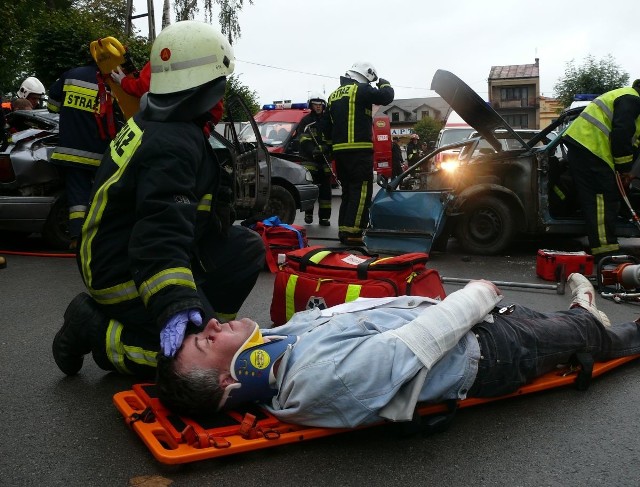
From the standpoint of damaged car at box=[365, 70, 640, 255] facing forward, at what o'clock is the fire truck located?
The fire truck is roughly at 2 o'clock from the damaged car.

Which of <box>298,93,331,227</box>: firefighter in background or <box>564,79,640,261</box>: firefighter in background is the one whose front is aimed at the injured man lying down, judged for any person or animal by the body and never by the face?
<box>298,93,331,227</box>: firefighter in background

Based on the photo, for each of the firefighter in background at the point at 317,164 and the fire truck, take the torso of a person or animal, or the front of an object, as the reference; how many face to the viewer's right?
0

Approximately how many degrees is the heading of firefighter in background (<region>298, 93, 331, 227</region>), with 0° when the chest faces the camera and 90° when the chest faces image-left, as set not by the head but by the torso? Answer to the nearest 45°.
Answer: approximately 0°

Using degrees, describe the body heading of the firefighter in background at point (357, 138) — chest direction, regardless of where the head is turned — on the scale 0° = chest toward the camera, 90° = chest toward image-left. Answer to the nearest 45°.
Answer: approximately 225°

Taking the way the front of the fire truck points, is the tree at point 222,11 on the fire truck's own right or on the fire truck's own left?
on the fire truck's own right

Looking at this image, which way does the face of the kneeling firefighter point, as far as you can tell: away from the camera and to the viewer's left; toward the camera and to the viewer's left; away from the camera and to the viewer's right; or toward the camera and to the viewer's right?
away from the camera and to the viewer's right

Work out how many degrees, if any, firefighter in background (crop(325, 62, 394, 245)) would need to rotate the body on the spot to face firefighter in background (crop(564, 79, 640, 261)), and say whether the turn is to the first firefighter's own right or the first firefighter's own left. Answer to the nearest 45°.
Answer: approximately 90° to the first firefighter's own right

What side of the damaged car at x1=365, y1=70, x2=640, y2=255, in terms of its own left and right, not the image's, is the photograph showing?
left
